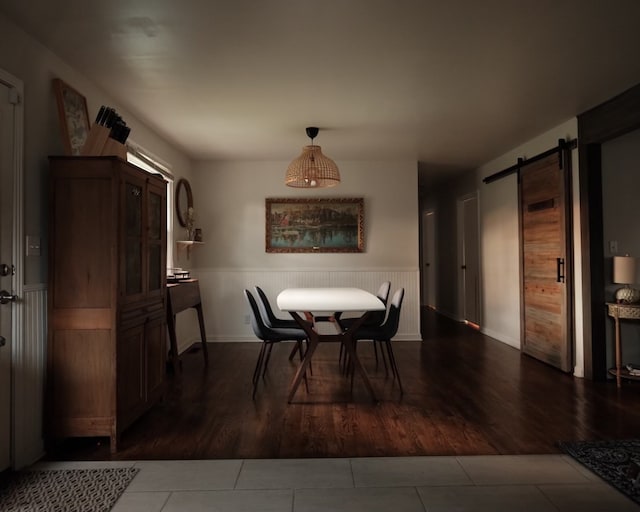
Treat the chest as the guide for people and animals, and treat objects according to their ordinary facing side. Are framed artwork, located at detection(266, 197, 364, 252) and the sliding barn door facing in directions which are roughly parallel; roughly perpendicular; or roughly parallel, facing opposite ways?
roughly perpendicular

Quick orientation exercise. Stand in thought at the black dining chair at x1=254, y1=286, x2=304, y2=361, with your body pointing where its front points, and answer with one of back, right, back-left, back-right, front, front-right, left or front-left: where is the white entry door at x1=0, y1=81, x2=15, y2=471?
back-right

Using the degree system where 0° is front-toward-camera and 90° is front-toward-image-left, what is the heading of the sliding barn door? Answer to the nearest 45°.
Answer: approximately 45°

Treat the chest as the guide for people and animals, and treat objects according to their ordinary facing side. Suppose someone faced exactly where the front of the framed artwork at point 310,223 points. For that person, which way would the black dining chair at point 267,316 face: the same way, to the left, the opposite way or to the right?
to the left

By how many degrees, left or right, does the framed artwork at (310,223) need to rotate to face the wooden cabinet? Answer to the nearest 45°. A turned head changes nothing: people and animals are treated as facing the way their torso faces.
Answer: approximately 45° to its right

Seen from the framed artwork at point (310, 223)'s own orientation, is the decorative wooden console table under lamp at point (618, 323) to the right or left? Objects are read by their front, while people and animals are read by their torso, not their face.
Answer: on its left

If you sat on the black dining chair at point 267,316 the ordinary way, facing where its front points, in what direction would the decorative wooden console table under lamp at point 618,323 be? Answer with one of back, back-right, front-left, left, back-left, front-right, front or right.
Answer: front

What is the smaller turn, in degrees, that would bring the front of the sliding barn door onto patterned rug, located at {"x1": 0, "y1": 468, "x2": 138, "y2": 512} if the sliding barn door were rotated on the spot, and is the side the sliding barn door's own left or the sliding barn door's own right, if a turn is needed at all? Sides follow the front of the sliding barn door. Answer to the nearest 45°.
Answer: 0° — it already faces it

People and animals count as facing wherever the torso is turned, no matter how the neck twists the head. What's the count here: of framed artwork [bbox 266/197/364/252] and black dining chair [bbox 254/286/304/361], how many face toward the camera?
1

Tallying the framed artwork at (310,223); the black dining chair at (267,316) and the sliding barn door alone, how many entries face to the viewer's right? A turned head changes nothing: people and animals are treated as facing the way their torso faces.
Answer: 1

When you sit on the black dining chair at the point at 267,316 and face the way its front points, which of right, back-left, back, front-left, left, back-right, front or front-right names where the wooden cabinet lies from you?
back-right

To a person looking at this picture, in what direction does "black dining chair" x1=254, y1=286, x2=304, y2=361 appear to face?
facing to the right of the viewer

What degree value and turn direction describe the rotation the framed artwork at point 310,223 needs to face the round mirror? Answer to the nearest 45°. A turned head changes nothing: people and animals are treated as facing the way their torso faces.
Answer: approximately 90° to its right

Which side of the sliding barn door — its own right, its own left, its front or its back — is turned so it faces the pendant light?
front

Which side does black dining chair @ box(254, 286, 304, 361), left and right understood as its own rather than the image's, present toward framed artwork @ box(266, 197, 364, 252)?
left
